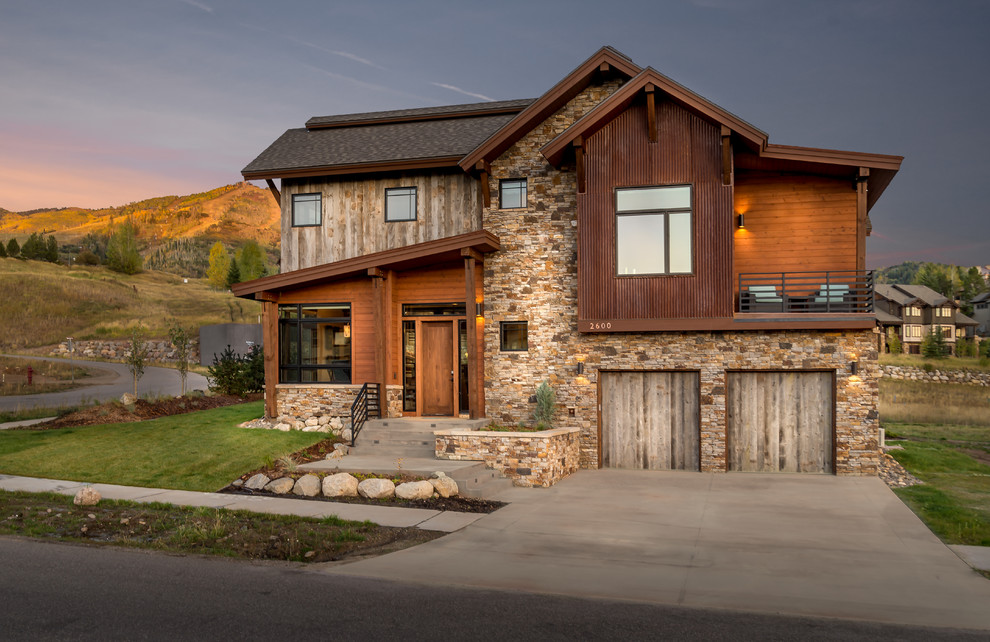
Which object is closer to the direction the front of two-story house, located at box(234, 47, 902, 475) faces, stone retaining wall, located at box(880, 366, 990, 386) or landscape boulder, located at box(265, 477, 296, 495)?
the landscape boulder

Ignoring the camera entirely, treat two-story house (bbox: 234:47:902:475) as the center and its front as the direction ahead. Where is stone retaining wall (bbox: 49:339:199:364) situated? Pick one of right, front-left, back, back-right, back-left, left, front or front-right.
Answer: back-right

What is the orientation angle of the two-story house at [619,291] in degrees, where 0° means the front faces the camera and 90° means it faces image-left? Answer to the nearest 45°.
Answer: approximately 0°

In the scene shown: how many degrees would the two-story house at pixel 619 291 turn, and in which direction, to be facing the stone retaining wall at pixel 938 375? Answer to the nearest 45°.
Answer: approximately 135° to its left

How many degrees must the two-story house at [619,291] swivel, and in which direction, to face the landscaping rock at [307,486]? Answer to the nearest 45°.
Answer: approximately 45° to its right

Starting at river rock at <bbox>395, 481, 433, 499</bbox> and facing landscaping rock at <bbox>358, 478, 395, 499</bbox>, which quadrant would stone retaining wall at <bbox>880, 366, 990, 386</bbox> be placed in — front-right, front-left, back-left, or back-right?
back-right

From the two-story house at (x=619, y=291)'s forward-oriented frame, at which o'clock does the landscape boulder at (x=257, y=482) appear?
The landscape boulder is roughly at 2 o'clock from the two-story house.

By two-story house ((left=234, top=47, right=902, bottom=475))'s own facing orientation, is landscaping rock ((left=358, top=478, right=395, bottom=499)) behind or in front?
in front

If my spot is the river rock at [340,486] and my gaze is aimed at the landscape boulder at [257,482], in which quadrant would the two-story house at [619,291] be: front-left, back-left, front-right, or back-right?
back-right

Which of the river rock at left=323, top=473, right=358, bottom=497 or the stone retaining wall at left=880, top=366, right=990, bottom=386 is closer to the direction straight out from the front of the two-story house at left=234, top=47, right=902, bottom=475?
the river rock

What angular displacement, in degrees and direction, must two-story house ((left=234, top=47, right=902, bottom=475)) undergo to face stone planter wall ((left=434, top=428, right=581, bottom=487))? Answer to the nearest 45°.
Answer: approximately 45° to its right

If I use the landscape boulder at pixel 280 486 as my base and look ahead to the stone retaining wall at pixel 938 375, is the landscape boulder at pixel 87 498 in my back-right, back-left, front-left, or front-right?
back-left
